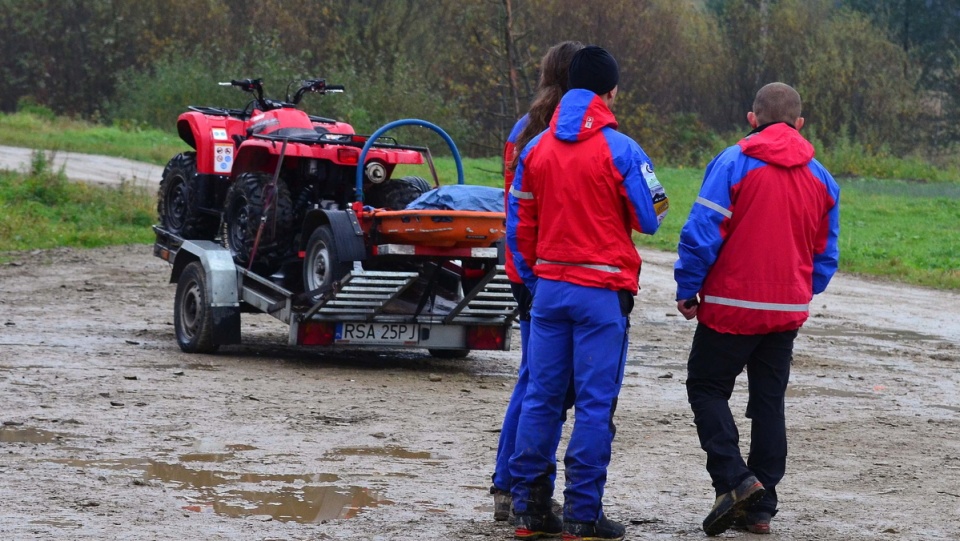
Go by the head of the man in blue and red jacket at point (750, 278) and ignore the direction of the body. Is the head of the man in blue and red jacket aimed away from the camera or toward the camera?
away from the camera

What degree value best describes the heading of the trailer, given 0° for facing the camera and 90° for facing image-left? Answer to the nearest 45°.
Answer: approximately 135°

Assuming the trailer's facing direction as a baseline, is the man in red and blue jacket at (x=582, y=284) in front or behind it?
behind

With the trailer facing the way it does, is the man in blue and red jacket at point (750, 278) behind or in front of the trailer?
behind

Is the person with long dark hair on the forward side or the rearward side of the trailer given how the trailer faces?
on the rearward side
